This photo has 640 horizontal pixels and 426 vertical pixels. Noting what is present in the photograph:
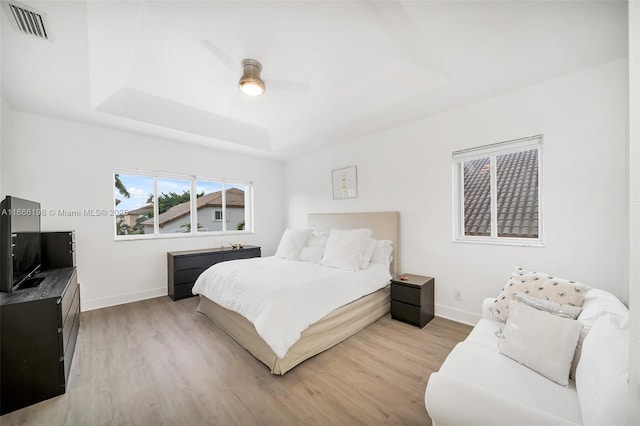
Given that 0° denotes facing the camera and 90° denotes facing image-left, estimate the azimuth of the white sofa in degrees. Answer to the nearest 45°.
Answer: approximately 45°

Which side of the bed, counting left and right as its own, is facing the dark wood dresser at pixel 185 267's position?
right

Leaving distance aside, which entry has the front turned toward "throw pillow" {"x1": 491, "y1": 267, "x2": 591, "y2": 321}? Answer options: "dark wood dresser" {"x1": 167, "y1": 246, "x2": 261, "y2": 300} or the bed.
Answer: the dark wood dresser

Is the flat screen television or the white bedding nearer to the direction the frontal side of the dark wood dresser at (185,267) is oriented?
the white bedding

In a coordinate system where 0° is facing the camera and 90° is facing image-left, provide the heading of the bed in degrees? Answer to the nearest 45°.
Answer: approximately 45°

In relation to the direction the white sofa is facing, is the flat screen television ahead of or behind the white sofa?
ahead

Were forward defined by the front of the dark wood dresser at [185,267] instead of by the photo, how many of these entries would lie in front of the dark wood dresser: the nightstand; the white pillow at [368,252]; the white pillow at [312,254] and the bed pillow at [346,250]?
4

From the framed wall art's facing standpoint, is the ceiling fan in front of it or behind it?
in front

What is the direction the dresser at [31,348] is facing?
to the viewer's right

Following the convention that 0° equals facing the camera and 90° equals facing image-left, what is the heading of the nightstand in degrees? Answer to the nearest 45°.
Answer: approximately 45°

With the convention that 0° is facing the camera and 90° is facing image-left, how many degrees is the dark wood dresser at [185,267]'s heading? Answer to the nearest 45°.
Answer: approximately 315°

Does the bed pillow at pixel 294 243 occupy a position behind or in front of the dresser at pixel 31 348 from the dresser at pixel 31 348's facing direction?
in front
